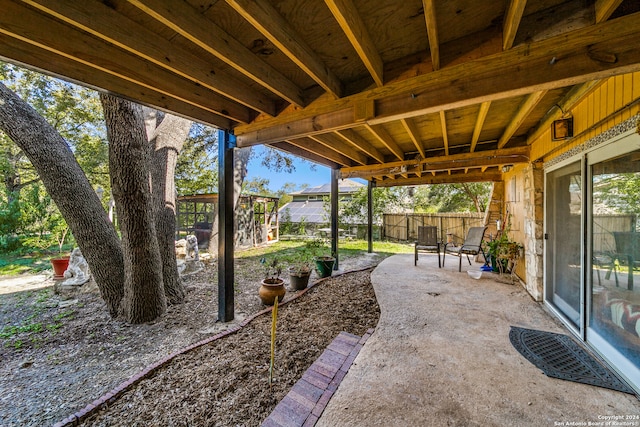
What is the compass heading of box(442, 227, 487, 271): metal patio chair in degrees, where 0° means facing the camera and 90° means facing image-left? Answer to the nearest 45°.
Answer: approximately 45°

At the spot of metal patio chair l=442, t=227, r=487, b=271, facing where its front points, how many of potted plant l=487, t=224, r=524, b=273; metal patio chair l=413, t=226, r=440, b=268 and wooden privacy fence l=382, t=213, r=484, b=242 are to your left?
1

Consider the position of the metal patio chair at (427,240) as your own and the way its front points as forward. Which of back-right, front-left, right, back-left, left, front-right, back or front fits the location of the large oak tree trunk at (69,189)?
front-right

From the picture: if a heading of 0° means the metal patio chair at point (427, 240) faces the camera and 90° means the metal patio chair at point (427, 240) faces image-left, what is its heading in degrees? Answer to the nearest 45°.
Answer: approximately 0°

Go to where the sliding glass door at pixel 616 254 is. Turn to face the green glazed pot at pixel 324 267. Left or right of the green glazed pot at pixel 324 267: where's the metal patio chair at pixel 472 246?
right

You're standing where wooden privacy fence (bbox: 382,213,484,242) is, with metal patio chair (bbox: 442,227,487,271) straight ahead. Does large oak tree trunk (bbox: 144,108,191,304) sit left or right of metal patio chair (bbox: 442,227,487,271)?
right

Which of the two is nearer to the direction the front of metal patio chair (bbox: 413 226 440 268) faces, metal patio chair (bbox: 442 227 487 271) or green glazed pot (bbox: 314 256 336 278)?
the green glazed pot

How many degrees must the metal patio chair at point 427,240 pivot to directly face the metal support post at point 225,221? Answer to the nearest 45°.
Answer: approximately 45° to its right
